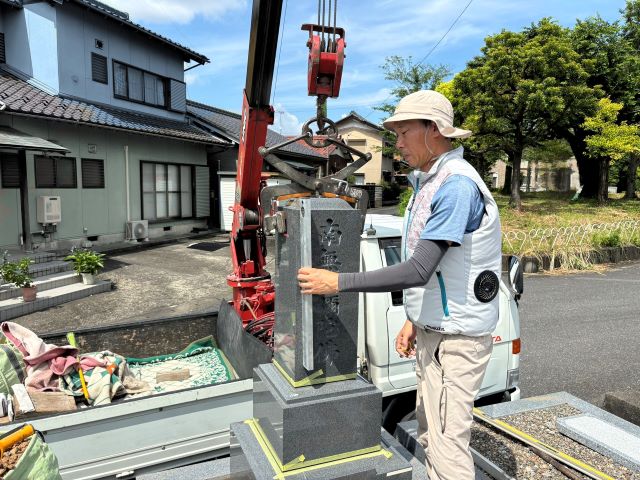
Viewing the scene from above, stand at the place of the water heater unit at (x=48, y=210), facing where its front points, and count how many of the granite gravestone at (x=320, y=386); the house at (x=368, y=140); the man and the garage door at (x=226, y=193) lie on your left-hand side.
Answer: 2

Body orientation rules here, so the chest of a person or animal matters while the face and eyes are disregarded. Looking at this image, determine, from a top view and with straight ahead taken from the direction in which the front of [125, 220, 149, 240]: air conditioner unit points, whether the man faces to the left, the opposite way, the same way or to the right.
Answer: the opposite way

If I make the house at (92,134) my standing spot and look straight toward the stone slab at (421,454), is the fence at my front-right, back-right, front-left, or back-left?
front-left

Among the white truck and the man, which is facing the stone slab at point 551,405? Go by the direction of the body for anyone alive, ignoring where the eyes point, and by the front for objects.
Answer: the white truck

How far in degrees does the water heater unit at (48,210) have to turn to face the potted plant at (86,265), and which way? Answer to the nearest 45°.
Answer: approximately 45° to its right

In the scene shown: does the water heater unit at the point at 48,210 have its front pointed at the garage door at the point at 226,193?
no

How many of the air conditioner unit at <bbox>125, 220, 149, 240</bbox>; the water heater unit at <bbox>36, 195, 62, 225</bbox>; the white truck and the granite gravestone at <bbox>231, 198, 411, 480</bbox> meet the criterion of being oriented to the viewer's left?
0

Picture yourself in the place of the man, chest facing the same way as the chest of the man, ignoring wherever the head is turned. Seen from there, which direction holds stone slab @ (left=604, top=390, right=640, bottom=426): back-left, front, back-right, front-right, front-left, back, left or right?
back-right

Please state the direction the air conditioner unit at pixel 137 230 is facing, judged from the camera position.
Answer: facing the viewer and to the right of the viewer

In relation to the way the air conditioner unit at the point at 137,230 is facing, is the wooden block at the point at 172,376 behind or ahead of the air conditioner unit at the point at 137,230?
ahead

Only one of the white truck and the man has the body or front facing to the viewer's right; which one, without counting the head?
the white truck

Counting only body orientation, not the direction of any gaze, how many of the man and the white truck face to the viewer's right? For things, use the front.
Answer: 1

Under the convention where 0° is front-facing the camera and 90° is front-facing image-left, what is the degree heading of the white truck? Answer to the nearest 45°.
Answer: approximately 270°

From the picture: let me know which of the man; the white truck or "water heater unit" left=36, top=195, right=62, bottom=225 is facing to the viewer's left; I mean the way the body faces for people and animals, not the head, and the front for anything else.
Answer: the man
